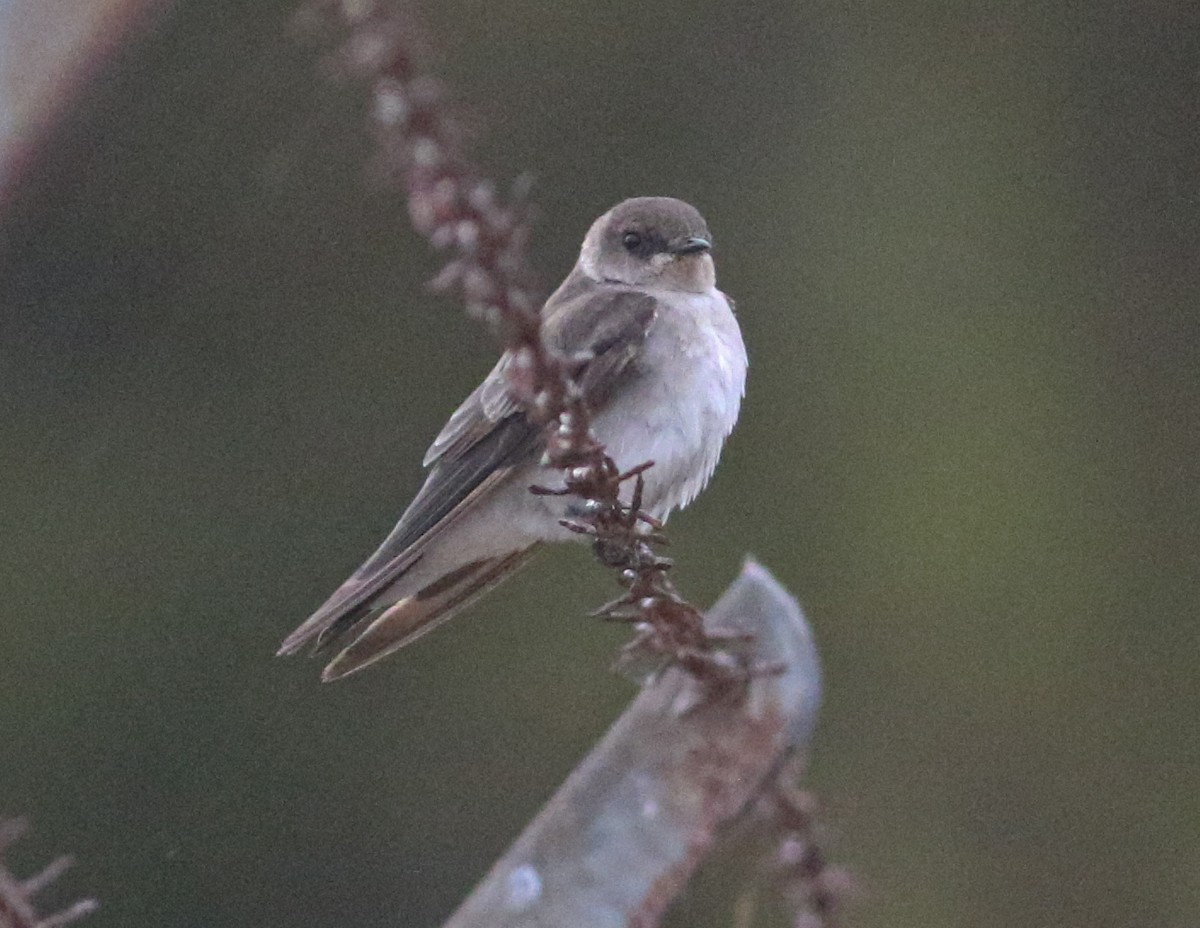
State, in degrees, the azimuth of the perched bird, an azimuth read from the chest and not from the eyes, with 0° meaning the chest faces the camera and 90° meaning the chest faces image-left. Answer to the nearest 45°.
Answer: approximately 315°
